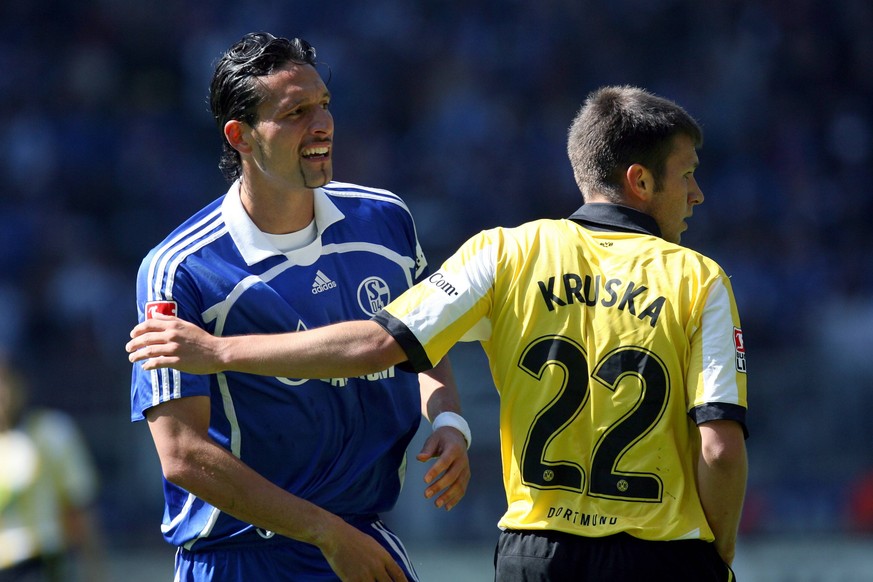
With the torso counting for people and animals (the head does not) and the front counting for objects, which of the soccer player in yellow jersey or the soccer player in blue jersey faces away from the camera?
the soccer player in yellow jersey

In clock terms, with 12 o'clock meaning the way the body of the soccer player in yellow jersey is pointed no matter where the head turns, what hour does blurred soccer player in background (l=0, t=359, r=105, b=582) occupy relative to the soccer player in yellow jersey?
The blurred soccer player in background is roughly at 11 o'clock from the soccer player in yellow jersey.

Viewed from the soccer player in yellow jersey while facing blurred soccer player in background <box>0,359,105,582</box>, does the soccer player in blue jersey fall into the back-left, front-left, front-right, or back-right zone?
front-left

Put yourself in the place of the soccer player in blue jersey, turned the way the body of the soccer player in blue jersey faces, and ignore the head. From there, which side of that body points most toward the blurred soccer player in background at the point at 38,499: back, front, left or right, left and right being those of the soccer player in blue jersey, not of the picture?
back

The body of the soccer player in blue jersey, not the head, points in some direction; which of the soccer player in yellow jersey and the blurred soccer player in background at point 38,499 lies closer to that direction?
the soccer player in yellow jersey

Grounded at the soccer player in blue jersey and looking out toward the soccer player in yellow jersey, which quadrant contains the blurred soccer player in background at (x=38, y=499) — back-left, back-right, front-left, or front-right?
back-left

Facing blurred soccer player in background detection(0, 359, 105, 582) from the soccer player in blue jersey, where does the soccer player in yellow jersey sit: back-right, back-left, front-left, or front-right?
back-right

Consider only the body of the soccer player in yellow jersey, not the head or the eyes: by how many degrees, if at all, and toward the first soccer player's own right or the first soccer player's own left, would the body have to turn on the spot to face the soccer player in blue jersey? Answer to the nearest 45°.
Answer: approximately 45° to the first soccer player's own left

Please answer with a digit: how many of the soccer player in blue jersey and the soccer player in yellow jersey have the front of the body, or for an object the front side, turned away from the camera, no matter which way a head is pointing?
1

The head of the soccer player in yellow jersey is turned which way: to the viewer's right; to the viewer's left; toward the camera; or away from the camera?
to the viewer's right

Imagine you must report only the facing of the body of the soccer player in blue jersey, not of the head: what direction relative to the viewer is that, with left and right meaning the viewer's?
facing the viewer and to the right of the viewer

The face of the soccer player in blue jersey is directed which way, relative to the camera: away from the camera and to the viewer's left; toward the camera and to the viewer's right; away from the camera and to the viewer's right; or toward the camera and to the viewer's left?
toward the camera and to the viewer's right

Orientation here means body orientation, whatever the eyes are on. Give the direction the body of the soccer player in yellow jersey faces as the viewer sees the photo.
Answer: away from the camera
